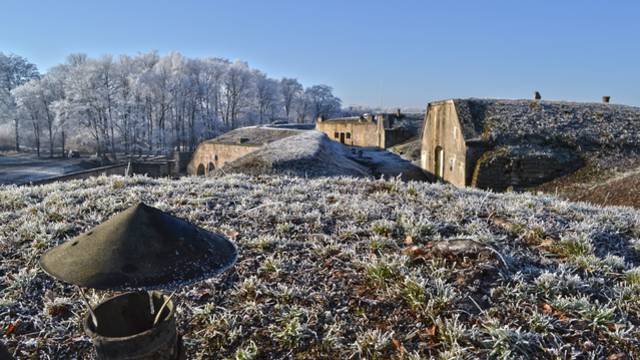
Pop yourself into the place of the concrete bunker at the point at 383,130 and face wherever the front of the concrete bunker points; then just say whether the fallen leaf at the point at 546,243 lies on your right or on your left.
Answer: on your left

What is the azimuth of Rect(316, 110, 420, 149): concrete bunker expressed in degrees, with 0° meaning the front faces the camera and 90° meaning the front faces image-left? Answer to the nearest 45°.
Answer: approximately 45°

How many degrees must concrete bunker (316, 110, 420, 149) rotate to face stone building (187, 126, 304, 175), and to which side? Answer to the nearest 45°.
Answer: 0° — it already faces it

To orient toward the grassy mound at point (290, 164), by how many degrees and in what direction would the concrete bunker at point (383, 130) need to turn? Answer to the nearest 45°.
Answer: approximately 45° to its left

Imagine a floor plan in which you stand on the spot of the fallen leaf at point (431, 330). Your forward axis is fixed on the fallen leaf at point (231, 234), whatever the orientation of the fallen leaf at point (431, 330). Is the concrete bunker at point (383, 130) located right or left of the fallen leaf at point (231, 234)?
right

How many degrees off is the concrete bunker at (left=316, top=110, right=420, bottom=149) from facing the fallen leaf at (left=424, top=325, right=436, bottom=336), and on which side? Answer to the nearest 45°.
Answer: approximately 45° to its left

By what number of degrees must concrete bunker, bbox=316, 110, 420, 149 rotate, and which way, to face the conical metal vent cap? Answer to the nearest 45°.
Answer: approximately 45° to its left

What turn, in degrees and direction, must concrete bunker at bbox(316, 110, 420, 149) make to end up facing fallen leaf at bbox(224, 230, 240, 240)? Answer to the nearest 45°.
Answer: approximately 45° to its left
